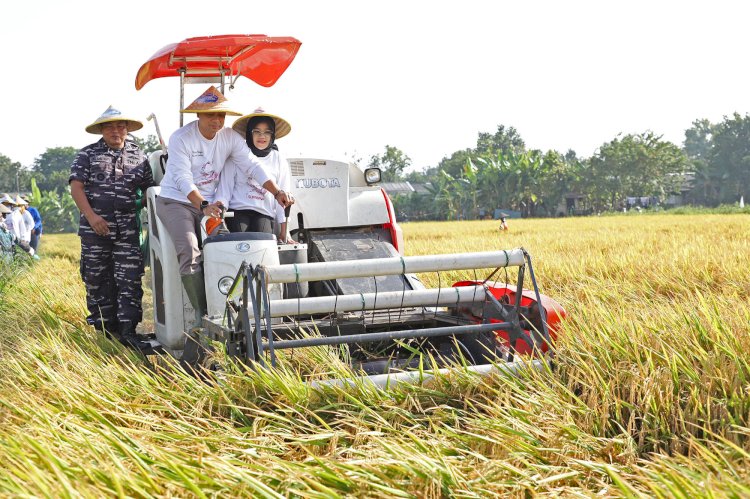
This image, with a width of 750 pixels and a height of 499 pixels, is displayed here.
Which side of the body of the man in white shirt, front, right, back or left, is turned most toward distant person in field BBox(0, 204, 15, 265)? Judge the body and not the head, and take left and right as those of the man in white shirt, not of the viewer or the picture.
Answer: back

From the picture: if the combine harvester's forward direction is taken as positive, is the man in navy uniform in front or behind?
behind

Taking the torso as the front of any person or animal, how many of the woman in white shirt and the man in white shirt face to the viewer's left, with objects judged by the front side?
0

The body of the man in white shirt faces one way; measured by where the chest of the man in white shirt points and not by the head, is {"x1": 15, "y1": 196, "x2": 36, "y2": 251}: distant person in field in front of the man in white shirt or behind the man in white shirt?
behind

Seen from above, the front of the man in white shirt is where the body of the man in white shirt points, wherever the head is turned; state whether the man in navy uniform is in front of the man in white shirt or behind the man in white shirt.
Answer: behind

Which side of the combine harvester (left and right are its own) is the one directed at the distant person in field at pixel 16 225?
back

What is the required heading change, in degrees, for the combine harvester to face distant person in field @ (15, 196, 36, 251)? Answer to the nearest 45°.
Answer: approximately 180°

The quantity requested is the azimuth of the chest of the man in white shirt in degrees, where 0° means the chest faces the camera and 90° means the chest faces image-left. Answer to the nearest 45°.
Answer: approximately 315°

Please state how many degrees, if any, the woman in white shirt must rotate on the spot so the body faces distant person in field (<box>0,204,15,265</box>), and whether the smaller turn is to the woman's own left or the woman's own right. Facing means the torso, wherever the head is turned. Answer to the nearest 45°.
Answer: approximately 135° to the woman's own right

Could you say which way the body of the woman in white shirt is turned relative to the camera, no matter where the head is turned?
toward the camera

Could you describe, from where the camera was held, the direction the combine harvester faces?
facing the viewer and to the right of the viewer
